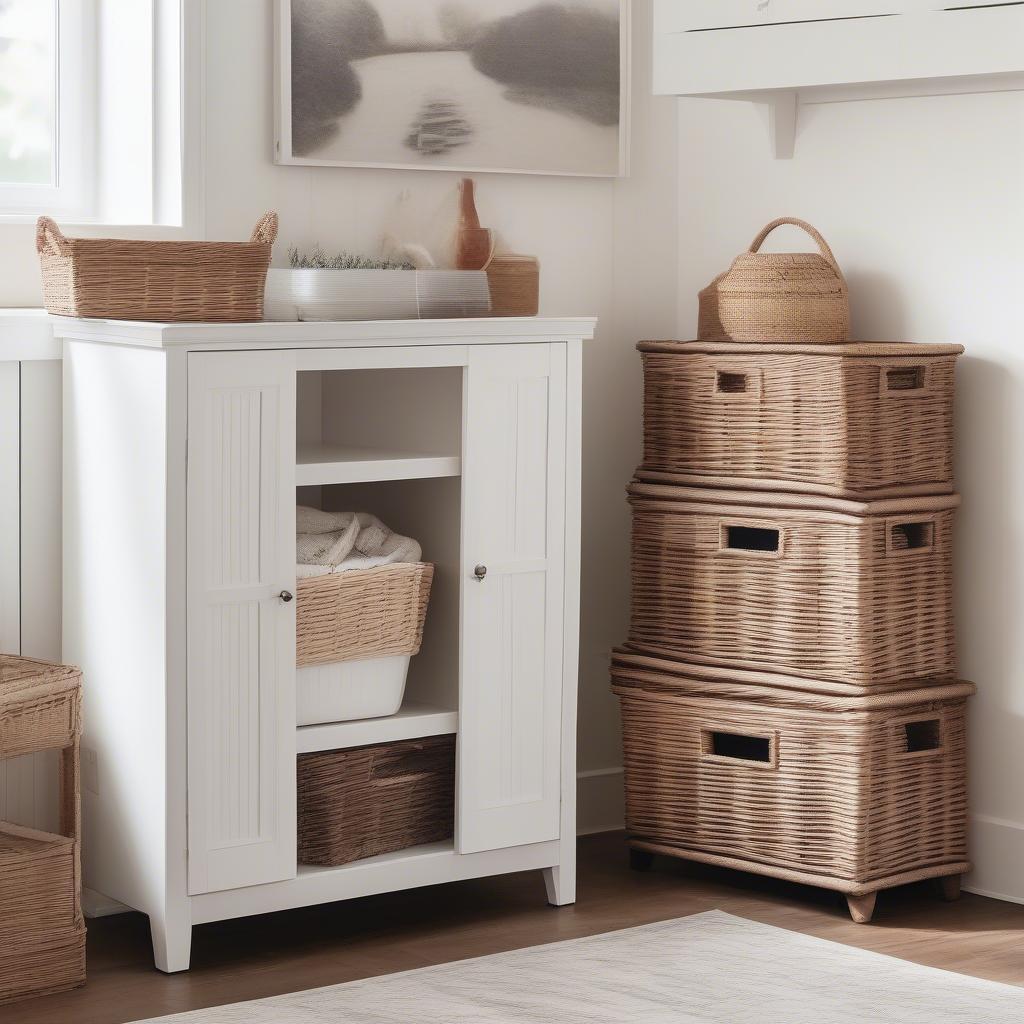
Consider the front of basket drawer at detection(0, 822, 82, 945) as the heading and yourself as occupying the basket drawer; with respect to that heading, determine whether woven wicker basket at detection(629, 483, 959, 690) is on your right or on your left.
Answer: on your left

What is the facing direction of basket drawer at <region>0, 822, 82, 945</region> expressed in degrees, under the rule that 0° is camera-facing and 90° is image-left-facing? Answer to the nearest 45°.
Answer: approximately 315°

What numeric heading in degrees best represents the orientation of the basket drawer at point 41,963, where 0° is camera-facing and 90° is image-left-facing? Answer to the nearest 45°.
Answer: approximately 315°
